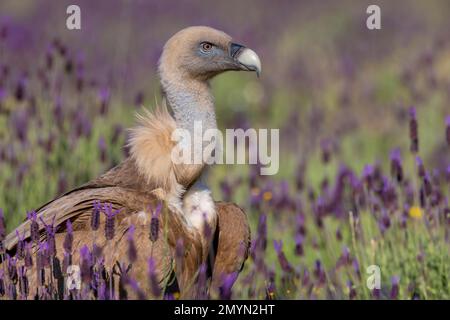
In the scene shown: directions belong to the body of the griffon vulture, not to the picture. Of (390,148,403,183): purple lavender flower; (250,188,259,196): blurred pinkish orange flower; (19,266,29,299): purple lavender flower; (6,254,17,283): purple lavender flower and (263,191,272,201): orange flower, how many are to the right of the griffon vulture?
2

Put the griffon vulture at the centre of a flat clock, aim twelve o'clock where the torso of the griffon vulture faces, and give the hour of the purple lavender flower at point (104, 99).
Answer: The purple lavender flower is roughly at 7 o'clock from the griffon vulture.

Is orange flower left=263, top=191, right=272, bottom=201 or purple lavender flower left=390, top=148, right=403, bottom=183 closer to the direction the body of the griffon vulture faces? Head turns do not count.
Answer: the purple lavender flower

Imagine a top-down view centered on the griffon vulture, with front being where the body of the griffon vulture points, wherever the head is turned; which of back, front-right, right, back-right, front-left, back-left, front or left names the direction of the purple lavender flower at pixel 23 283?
right

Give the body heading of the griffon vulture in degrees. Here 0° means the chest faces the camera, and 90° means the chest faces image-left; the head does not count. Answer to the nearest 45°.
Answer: approximately 315°

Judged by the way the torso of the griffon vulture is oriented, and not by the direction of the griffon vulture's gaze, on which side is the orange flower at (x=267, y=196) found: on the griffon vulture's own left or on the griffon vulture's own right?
on the griffon vulture's own left

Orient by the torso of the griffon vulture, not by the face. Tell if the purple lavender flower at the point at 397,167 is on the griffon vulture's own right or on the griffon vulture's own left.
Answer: on the griffon vulture's own left

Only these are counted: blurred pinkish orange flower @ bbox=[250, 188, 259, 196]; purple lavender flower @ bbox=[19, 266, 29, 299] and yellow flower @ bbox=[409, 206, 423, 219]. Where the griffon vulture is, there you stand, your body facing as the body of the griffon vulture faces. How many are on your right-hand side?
1

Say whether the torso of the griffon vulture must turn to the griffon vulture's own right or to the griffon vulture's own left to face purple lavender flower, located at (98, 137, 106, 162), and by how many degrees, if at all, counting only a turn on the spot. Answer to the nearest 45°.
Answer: approximately 135° to the griffon vulture's own left
